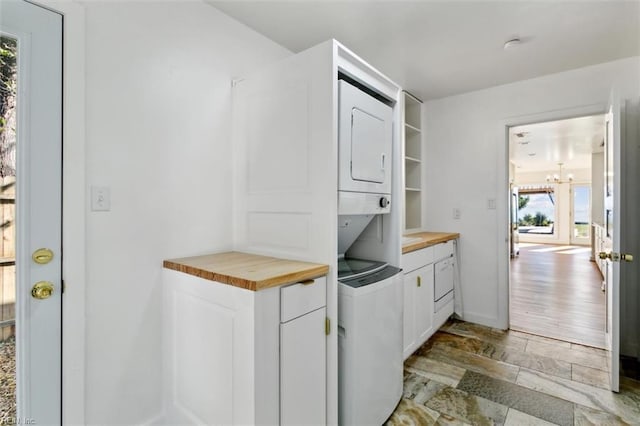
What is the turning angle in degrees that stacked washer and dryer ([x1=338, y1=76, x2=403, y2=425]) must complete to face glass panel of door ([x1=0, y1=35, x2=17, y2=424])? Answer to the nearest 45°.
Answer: approximately 90° to its right

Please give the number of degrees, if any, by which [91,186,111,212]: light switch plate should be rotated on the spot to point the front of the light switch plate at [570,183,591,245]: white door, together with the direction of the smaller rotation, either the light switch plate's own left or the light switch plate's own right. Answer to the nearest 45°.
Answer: approximately 90° to the light switch plate's own left

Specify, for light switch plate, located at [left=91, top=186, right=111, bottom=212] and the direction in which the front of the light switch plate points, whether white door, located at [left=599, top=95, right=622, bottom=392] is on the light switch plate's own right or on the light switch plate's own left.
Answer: on the light switch plate's own left

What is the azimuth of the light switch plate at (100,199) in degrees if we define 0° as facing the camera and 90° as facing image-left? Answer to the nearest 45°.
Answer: approximately 0°

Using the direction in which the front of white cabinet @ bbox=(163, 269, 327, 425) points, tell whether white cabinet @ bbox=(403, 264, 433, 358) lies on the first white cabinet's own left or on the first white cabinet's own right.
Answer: on the first white cabinet's own left

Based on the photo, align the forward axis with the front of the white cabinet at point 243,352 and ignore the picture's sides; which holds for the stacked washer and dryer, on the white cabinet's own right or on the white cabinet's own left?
on the white cabinet's own left

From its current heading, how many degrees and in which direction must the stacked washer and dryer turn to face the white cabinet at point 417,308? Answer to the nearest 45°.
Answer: approximately 90° to its left

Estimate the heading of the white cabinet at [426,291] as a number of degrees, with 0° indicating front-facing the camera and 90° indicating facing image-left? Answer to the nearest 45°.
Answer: approximately 315°

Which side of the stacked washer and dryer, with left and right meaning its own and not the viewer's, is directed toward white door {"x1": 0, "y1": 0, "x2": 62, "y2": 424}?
right

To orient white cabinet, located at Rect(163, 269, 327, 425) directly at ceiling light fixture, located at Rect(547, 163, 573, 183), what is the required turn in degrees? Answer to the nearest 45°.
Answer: approximately 90° to its left
